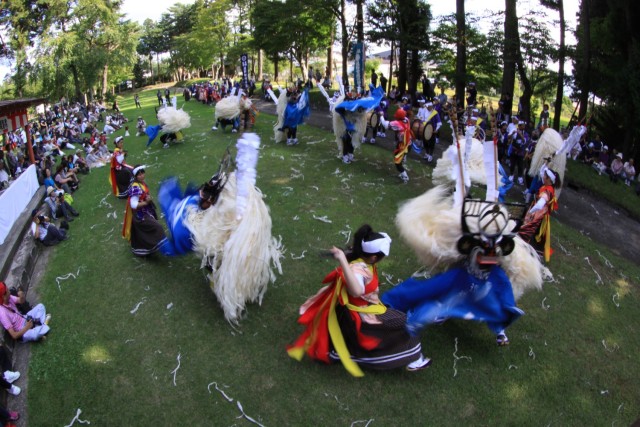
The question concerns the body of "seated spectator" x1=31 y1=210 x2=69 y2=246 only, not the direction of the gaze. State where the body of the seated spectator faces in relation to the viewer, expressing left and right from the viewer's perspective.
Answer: facing to the right of the viewer

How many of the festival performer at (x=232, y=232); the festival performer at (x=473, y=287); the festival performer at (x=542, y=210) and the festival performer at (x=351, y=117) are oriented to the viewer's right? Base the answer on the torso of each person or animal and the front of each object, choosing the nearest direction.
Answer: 0

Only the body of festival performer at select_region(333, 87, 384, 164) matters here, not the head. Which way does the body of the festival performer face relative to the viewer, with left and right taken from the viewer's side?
facing the viewer

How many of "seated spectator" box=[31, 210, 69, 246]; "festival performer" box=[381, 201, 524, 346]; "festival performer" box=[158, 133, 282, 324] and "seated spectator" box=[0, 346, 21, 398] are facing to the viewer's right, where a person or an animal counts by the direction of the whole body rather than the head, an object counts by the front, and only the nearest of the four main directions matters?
2

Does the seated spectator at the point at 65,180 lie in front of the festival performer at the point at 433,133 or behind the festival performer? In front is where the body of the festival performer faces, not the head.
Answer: in front

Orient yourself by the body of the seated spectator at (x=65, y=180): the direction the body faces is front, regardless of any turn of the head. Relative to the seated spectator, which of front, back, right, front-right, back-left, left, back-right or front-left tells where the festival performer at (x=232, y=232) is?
right

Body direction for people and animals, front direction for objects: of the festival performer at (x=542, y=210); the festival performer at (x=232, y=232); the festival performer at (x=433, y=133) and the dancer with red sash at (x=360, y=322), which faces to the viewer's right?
the dancer with red sash

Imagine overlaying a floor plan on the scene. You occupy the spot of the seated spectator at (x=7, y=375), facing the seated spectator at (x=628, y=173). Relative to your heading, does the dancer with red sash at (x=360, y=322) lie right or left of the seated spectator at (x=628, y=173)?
right

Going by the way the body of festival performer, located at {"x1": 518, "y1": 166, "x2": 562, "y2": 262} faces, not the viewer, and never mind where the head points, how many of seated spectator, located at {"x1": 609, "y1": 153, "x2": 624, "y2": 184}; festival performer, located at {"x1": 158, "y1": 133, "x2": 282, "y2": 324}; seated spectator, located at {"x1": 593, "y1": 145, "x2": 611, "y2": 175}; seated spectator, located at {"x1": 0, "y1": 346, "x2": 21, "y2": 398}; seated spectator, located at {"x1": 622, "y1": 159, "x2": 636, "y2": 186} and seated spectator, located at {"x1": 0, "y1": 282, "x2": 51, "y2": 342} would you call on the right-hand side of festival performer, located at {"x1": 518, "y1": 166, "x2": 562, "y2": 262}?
3

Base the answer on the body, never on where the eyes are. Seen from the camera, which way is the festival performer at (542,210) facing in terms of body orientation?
to the viewer's left

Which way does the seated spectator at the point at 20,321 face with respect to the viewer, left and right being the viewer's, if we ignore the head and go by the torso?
facing to the right of the viewer

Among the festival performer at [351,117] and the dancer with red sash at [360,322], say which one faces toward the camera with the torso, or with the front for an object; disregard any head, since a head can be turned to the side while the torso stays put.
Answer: the festival performer

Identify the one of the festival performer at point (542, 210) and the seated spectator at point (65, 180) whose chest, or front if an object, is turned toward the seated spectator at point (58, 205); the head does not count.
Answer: the festival performer
